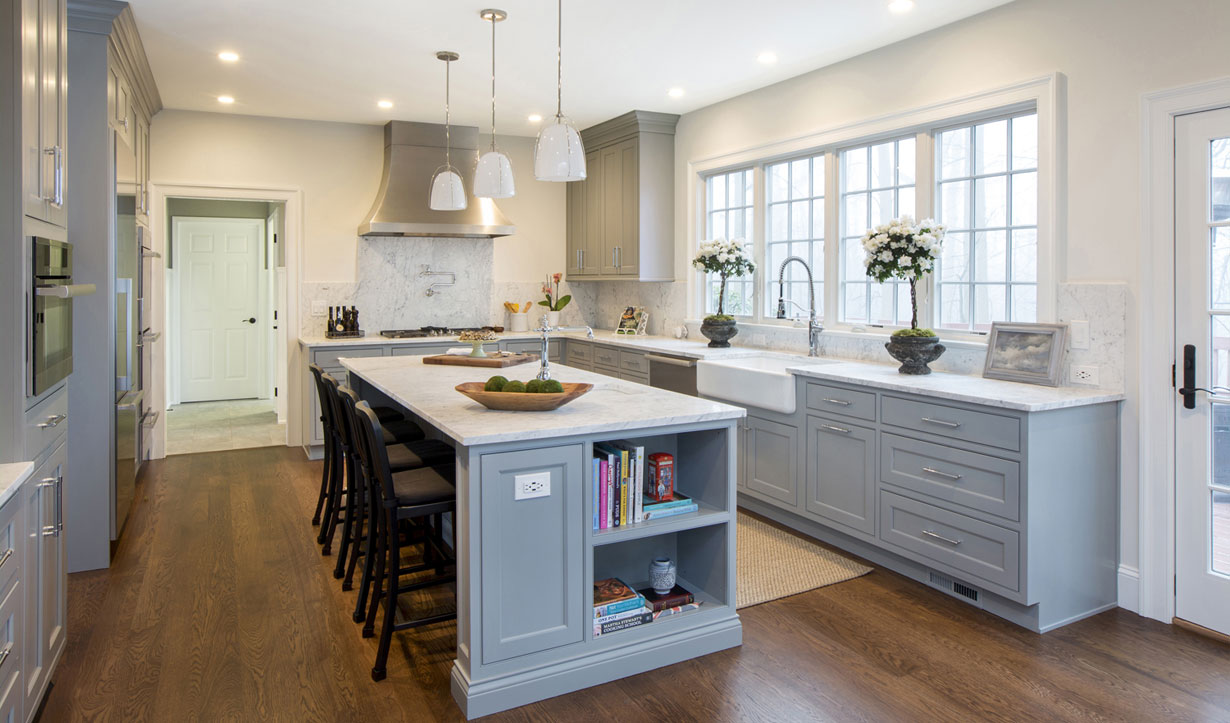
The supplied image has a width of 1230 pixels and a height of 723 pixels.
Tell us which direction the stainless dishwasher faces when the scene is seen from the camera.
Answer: facing the viewer and to the left of the viewer

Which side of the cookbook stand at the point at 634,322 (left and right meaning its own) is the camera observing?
front

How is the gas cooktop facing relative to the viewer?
toward the camera

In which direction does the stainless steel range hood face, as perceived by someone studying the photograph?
facing the viewer

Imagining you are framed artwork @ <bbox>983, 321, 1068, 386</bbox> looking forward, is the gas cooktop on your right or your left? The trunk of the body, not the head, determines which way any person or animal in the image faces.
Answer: on your right

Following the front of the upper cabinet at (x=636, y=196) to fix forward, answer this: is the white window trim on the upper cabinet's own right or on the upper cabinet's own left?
on the upper cabinet's own left

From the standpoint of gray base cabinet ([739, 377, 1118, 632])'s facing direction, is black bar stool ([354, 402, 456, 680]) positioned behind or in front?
in front

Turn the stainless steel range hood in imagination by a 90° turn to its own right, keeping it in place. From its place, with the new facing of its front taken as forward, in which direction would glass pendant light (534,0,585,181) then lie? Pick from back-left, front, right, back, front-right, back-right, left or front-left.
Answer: left

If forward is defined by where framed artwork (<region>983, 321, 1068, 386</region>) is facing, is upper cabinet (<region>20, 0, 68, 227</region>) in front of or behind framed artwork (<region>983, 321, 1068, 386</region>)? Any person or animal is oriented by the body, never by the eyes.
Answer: in front

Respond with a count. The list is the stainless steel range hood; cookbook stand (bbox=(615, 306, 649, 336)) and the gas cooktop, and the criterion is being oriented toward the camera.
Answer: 3

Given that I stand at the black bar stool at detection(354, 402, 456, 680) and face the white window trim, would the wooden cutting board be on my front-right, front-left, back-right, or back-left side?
front-left

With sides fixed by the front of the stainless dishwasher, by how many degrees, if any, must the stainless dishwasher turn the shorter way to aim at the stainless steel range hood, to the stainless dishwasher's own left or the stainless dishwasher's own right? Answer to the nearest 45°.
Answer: approximately 90° to the stainless dishwasher's own right
